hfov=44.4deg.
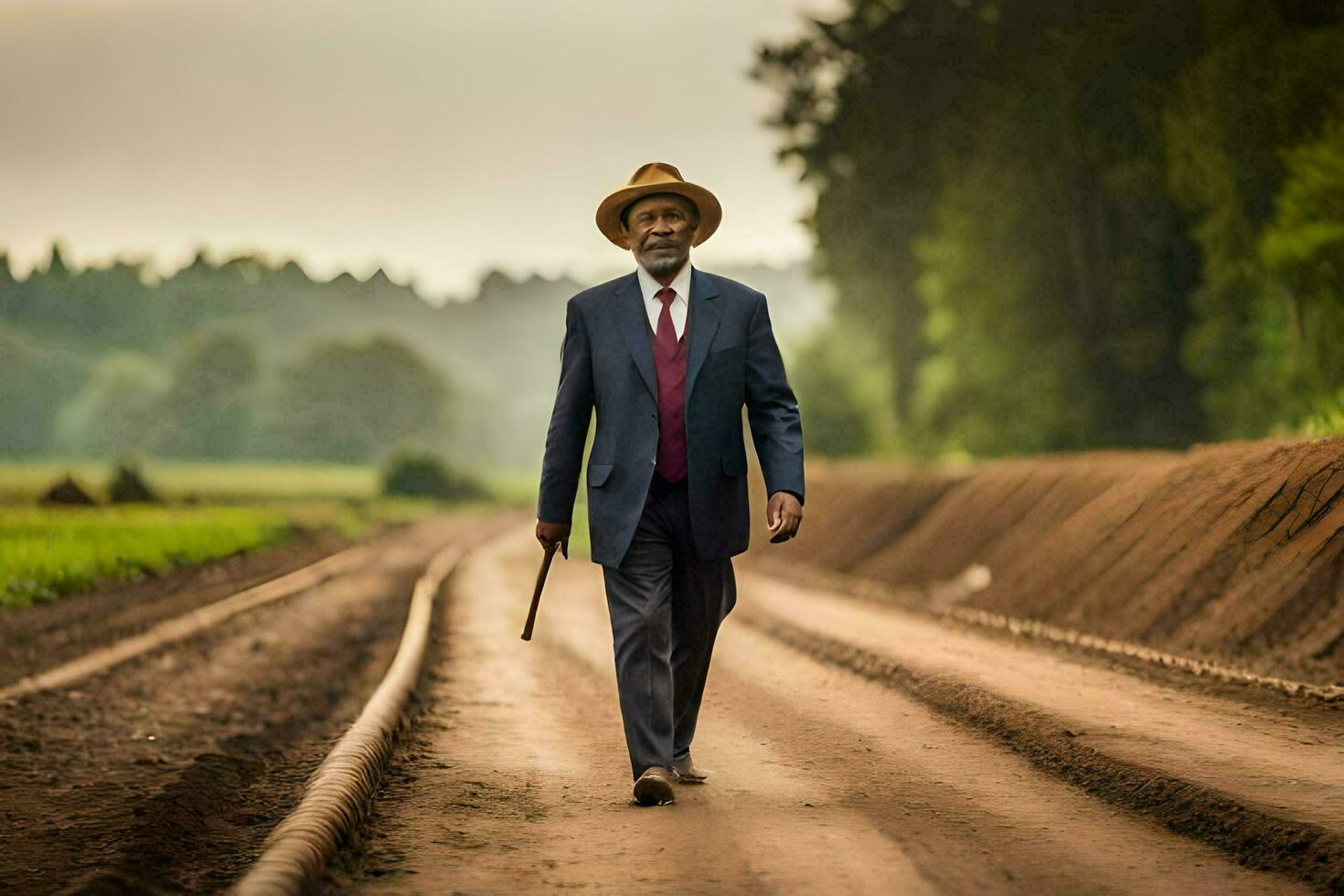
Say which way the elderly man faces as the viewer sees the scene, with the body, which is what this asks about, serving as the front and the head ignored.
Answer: toward the camera

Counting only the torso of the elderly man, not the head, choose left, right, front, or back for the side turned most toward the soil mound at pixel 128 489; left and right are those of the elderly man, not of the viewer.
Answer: back

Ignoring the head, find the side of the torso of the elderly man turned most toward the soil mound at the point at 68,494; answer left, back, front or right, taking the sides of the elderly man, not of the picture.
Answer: back
